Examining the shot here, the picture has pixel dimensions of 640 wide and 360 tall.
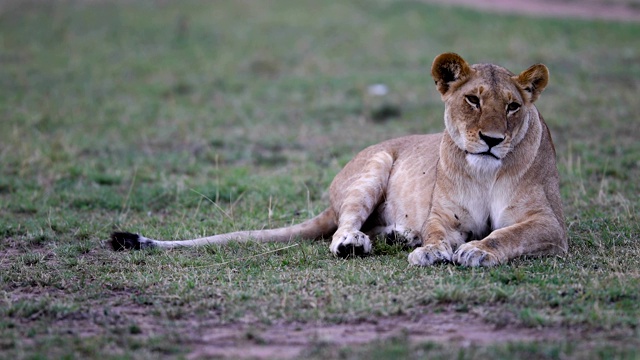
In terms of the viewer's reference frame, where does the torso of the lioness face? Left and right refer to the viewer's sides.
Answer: facing the viewer and to the right of the viewer
